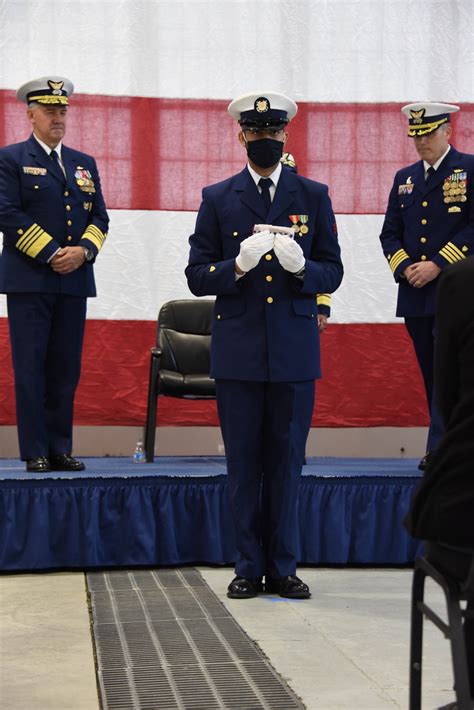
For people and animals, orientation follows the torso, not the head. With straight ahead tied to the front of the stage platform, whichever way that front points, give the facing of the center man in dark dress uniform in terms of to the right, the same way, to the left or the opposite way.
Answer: the same way

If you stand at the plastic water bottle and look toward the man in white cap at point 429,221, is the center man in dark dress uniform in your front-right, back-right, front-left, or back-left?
front-right

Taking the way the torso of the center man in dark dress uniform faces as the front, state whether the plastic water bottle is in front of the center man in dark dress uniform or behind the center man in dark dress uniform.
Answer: behind

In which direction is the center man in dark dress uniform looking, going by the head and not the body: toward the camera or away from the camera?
toward the camera

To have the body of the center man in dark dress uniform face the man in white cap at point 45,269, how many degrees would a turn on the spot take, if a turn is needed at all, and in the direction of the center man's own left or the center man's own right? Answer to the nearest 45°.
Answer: approximately 135° to the center man's own right

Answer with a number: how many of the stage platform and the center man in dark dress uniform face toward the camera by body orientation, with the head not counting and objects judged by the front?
2

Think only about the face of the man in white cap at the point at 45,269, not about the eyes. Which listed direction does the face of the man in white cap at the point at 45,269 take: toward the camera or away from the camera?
toward the camera

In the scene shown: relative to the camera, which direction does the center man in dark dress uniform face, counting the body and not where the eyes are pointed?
toward the camera

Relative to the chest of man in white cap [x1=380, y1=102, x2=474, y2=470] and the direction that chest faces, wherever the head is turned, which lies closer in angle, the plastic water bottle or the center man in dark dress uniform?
the center man in dark dress uniform

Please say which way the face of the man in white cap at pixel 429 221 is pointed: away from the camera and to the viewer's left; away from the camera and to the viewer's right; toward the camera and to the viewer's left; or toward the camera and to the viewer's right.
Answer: toward the camera and to the viewer's left

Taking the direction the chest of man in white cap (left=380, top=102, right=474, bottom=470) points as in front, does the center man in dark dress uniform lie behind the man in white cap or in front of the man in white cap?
in front

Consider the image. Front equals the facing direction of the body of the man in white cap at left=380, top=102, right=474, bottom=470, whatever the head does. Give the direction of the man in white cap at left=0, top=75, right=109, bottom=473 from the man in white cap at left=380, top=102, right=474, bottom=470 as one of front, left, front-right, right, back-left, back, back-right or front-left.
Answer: front-right
